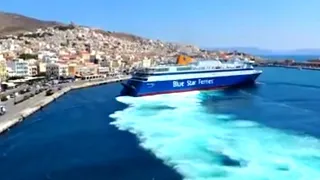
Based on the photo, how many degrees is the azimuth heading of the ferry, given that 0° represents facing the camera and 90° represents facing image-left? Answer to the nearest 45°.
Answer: approximately 225°

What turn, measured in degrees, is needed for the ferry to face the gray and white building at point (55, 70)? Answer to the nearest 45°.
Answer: approximately 90° to its left

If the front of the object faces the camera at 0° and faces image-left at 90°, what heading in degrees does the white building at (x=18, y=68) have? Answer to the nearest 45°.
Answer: approximately 315°

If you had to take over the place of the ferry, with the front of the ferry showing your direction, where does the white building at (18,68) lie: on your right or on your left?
on your left

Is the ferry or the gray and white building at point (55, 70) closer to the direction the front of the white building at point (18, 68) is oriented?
the ferry

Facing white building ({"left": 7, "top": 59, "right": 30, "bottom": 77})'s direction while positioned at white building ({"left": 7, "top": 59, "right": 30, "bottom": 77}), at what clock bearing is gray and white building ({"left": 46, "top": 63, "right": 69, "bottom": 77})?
gray and white building ({"left": 46, "top": 63, "right": 69, "bottom": 77}) is roughly at 10 o'clock from white building ({"left": 7, "top": 59, "right": 30, "bottom": 77}).
